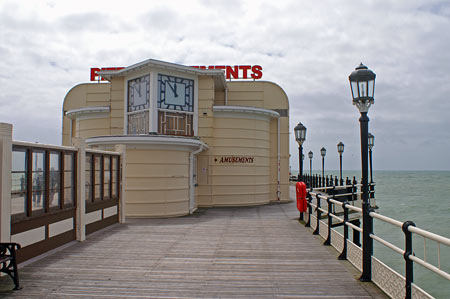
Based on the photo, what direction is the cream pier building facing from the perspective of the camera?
toward the camera

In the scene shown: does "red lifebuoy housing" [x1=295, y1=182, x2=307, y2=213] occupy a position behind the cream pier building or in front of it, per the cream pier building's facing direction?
in front

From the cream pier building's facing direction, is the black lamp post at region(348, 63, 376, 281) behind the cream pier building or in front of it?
in front

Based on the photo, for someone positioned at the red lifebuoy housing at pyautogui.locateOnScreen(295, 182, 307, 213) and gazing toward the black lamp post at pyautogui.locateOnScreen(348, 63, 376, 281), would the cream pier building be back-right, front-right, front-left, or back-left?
back-right
